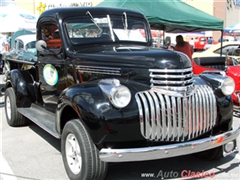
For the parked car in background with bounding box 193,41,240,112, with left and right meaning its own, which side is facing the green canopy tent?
back

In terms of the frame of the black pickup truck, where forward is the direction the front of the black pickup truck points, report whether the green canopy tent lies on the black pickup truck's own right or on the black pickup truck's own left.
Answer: on the black pickup truck's own left

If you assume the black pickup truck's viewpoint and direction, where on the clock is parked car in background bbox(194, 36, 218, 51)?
The parked car in background is roughly at 8 o'clock from the black pickup truck.

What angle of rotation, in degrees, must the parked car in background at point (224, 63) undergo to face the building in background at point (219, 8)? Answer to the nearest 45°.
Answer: approximately 135° to its left

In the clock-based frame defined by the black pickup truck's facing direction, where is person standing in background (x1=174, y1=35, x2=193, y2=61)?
The person standing in background is roughly at 8 o'clock from the black pickup truck.

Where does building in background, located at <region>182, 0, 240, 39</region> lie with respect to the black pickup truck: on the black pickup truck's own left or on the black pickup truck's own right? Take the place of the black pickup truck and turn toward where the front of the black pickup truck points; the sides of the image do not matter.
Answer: on the black pickup truck's own left

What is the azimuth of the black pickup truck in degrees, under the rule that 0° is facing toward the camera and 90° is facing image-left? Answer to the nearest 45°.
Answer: approximately 315°
